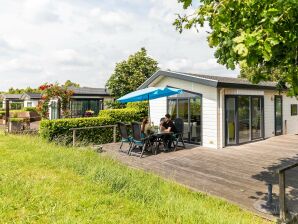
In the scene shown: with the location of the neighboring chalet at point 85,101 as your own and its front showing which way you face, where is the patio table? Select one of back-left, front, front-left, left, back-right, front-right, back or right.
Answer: front

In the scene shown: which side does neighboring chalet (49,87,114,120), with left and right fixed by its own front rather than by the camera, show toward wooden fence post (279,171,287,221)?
front

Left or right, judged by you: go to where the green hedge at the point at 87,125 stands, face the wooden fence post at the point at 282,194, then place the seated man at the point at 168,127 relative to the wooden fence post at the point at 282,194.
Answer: left

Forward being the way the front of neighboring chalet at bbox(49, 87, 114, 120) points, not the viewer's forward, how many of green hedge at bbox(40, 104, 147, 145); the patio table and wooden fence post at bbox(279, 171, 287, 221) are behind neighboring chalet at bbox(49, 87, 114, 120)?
0

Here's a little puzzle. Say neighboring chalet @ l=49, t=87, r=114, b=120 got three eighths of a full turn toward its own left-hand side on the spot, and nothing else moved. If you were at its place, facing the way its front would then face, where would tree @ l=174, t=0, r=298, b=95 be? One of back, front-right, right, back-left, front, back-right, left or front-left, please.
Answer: back-right

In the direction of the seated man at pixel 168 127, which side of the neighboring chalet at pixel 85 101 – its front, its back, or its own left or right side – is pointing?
front

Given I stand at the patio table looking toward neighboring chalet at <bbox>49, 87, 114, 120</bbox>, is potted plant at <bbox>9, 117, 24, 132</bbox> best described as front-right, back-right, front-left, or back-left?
front-left

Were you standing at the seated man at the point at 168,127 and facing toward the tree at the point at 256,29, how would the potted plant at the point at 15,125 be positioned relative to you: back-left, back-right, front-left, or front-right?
back-right

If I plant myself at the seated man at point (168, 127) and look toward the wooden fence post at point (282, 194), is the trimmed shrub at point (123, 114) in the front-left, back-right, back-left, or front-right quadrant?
back-right

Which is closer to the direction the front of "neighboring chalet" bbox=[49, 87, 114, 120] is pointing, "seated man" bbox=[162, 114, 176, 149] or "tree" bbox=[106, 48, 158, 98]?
the seated man

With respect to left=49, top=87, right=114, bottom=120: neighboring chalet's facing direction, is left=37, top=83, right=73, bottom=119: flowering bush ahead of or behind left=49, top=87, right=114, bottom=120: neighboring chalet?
ahead

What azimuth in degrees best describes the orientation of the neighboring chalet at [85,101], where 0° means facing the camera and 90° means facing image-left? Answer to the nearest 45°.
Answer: approximately 0°

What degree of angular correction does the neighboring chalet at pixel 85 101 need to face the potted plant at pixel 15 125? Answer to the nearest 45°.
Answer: approximately 45° to its right

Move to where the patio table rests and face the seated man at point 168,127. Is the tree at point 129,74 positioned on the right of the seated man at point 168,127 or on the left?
left
